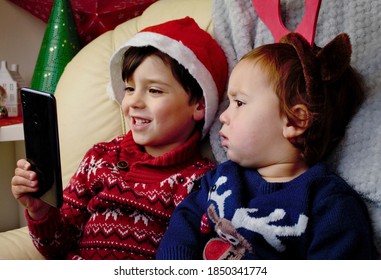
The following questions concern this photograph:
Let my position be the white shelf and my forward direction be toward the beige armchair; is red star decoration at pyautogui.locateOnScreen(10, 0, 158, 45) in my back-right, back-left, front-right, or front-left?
front-left

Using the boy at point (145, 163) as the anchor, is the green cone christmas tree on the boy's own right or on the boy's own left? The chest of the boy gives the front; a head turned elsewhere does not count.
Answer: on the boy's own right

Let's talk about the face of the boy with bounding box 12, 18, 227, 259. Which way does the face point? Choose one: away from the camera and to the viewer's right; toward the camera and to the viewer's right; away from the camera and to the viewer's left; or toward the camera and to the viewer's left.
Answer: toward the camera and to the viewer's left

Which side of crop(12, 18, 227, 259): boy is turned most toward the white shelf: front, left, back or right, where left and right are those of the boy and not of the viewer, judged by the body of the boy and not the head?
right

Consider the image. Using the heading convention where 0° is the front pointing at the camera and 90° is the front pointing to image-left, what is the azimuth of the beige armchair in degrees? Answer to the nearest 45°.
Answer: approximately 45°

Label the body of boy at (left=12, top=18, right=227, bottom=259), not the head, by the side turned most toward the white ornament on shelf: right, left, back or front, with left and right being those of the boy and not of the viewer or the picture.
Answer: right

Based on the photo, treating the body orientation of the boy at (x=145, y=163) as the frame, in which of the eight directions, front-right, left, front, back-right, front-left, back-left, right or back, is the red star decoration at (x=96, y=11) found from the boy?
back-right

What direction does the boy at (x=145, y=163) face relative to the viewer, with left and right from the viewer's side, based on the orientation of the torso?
facing the viewer and to the left of the viewer
